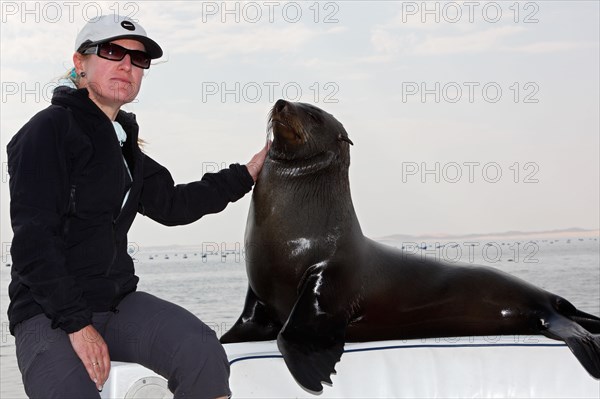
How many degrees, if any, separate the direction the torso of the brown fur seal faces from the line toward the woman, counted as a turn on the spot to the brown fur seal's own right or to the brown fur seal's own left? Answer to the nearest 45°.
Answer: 0° — it already faces them

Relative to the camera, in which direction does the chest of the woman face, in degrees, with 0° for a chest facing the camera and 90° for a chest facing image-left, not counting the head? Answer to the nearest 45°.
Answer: approximately 315°

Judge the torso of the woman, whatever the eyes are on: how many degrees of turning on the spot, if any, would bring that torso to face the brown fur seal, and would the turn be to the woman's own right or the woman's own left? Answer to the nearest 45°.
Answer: approximately 90° to the woman's own left
